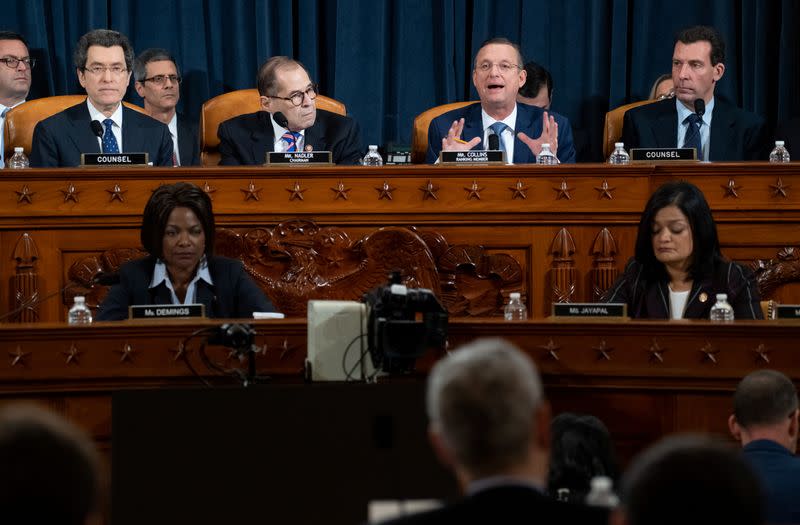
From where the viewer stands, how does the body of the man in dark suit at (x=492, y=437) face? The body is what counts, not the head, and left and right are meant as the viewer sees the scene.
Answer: facing away from the viewer

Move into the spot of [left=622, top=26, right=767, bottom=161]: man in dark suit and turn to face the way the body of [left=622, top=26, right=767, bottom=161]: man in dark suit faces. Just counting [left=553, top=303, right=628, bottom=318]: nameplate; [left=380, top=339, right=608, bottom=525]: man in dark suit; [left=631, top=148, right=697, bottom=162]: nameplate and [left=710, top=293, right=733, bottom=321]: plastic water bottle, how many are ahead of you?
4

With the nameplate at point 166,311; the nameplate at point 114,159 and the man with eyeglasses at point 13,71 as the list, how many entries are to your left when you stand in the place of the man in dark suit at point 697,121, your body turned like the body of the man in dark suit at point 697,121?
0

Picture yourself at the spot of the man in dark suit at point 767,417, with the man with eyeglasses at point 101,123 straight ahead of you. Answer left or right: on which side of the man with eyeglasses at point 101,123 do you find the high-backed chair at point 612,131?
right

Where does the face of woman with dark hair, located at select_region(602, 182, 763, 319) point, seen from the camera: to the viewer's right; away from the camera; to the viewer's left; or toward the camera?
toward the camera

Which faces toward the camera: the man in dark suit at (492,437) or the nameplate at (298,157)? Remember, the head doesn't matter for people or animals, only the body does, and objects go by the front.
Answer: the nameplate

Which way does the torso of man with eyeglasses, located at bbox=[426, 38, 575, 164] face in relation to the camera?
toward the camera

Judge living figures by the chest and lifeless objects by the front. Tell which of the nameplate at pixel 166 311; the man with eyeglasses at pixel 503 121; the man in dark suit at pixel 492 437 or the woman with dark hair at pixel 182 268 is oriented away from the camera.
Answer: the man in dark suit

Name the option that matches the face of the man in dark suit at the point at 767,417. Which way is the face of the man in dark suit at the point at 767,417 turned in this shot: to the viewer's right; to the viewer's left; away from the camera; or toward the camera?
away from the camera

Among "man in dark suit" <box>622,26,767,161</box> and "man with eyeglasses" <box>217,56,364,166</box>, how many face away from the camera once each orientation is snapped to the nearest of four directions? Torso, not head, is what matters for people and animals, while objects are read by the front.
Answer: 0

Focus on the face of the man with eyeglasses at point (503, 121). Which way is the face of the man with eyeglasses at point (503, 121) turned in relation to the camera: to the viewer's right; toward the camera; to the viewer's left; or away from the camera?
toward the camera

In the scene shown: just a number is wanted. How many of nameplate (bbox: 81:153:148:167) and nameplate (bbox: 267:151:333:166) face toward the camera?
2

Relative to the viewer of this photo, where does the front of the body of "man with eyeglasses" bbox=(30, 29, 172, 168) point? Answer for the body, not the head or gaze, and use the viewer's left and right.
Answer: facing the viewer

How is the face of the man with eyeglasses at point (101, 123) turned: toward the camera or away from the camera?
toward the camera

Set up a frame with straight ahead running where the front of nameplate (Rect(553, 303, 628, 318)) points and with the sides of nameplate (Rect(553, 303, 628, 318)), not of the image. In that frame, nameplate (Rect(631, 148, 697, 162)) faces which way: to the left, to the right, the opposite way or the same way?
the same way

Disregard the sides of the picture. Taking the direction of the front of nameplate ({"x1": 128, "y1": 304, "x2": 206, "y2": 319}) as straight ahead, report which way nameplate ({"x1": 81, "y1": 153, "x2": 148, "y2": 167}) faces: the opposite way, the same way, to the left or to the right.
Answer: the same way

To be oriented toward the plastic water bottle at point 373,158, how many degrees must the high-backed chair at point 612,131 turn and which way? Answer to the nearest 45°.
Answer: approximately 90° to its right

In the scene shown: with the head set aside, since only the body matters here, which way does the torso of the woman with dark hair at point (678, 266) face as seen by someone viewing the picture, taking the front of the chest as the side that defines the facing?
toward the camera

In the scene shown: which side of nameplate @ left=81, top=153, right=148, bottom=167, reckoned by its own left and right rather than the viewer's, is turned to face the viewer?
front

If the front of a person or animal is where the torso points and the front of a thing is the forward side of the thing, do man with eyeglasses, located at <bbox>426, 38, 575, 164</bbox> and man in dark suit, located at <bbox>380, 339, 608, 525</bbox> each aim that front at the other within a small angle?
yes

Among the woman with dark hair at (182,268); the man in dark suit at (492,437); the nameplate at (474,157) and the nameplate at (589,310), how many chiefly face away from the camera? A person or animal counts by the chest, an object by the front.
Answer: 1

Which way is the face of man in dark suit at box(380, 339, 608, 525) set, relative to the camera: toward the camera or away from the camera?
away from the camera
